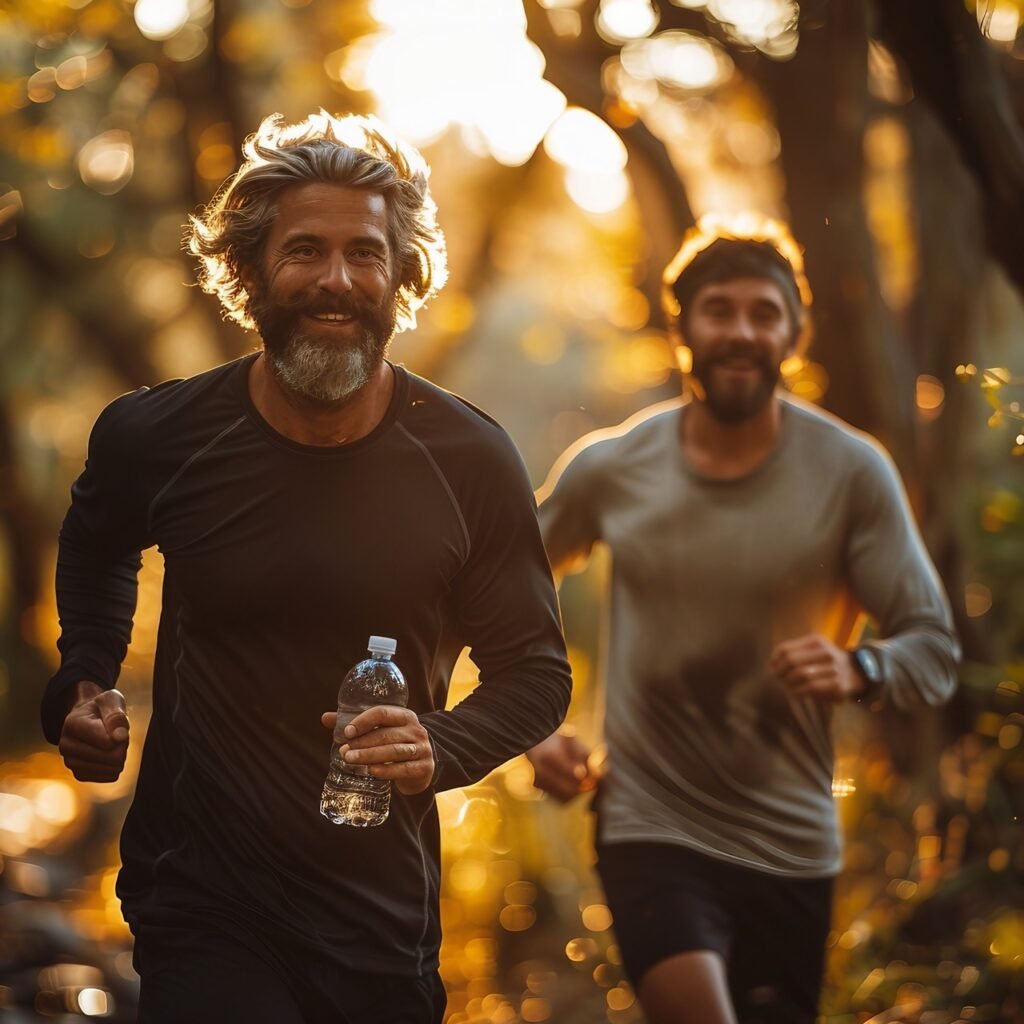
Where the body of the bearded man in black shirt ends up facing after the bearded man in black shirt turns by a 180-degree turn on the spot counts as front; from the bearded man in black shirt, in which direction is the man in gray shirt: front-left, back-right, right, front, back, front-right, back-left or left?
front-right

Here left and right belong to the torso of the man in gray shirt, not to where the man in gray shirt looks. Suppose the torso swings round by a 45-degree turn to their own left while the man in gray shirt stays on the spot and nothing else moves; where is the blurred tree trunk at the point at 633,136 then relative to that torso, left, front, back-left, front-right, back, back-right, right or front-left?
back-left

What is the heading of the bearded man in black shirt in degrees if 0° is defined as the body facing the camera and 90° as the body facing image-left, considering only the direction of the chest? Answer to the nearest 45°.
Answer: approximately 0°

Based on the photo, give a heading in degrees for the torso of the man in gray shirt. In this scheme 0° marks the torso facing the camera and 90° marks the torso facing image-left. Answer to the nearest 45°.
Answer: approximately 0°

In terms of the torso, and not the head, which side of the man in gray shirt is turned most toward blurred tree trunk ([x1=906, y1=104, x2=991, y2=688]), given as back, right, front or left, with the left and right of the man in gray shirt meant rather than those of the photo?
back

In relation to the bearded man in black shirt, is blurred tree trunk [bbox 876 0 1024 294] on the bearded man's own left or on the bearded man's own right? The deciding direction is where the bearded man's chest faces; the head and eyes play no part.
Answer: on the bearded man's own left

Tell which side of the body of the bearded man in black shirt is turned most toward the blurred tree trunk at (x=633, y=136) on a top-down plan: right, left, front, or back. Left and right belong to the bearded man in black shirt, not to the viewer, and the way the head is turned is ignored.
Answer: back

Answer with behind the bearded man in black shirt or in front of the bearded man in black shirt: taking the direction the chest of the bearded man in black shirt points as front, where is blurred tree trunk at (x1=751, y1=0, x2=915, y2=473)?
behind
